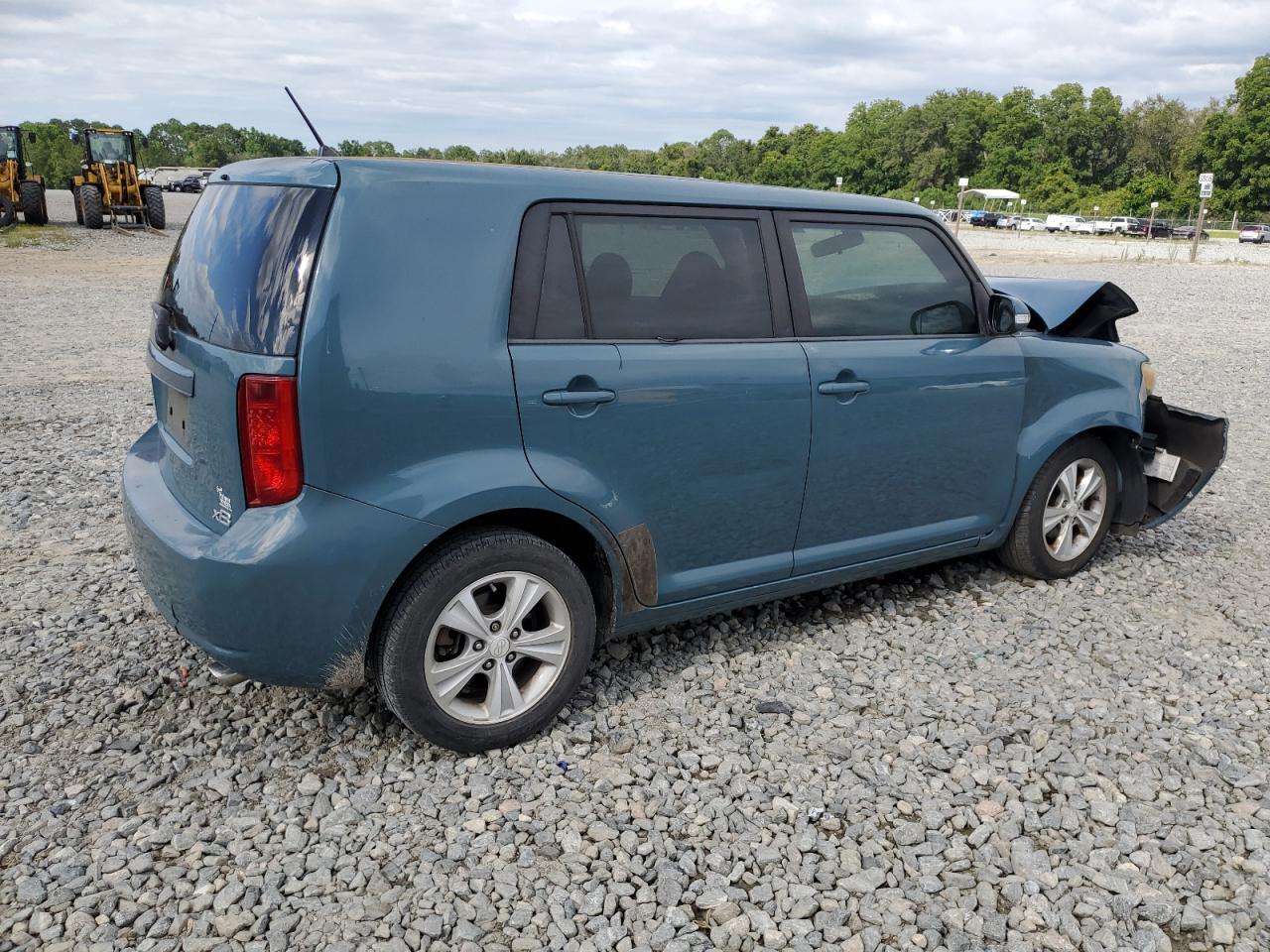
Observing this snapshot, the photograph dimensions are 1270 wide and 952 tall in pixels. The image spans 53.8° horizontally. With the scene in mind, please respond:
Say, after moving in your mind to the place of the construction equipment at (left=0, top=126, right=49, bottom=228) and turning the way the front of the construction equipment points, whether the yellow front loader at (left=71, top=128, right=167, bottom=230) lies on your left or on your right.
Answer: on your left

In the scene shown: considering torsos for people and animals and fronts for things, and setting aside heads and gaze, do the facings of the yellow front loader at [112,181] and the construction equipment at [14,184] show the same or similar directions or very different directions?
same or similar directions

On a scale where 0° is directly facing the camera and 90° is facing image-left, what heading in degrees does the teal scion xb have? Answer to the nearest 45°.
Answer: approximately 225°

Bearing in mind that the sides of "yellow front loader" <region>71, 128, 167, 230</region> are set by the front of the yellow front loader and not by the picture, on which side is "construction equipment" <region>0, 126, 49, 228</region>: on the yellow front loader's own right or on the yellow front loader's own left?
on the yellow front loader's own right

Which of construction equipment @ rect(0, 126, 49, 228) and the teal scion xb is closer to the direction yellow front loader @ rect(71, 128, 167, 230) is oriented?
the teal scion xb

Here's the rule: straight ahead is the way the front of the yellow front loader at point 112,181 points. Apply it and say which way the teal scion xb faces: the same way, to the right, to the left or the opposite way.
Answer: to the left

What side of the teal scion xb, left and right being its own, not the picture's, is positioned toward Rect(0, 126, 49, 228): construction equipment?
left

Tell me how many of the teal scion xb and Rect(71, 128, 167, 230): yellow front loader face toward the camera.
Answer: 1

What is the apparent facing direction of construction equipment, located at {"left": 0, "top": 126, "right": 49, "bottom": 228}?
toward the camera

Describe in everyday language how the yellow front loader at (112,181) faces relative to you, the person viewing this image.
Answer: facing the viewer

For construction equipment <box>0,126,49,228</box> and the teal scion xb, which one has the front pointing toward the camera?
the construction equipment

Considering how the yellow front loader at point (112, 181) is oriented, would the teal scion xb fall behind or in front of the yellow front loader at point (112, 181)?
in front

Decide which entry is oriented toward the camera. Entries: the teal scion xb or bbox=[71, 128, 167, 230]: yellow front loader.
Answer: the yellow front loader

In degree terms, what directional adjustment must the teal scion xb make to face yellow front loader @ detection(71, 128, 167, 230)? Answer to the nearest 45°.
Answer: approximately 90° to its left
